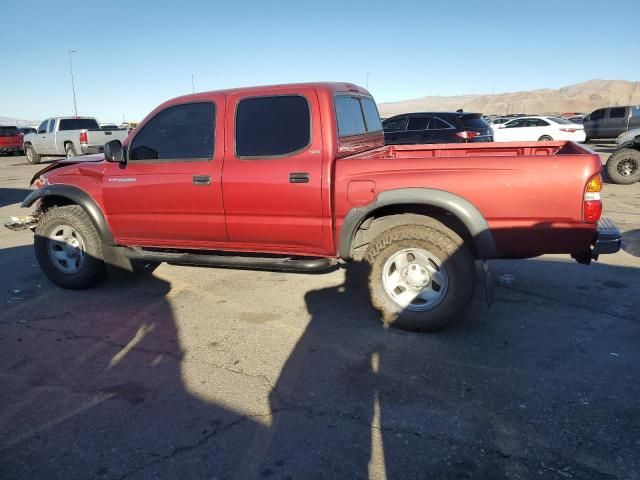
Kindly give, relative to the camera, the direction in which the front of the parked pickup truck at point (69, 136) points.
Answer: facing away from the viewer and to the left of the viewer

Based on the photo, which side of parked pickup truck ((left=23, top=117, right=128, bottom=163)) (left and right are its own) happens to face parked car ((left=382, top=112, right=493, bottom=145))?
back

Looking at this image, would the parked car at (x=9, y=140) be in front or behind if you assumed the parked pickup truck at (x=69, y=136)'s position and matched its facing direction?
in front

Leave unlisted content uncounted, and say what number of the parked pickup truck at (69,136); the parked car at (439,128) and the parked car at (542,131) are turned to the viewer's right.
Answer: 0

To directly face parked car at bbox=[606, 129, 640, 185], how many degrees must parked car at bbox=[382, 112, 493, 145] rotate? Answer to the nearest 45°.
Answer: approximately 135° to its right

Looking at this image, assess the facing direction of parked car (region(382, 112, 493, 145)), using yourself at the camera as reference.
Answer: facing away from the viewer and to the left of the viewer

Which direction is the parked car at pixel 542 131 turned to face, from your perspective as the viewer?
facing away from the viewer and to the left of the viewer

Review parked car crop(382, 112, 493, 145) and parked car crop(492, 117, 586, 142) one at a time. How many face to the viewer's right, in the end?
0

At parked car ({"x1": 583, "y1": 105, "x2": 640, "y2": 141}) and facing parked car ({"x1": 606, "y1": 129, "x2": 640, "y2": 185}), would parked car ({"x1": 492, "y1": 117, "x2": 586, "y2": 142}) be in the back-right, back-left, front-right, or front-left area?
front-right
